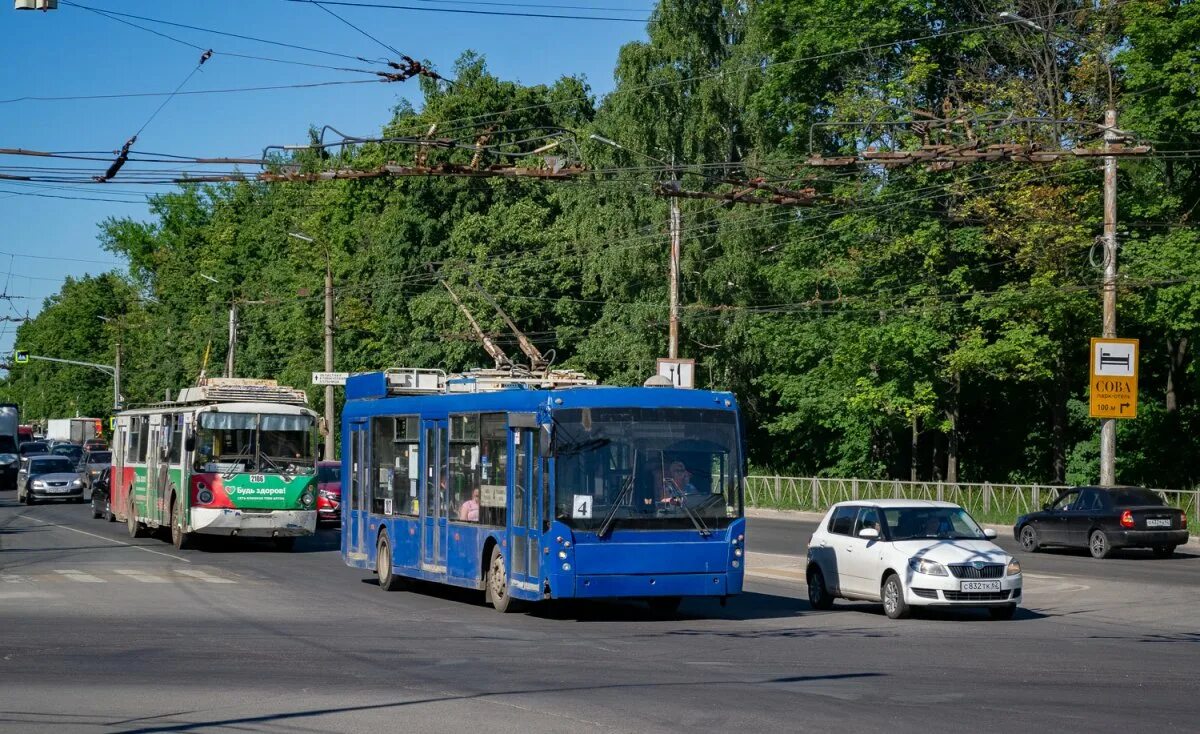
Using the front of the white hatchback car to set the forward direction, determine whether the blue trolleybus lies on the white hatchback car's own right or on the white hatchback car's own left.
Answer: on the white hatchback car's own right

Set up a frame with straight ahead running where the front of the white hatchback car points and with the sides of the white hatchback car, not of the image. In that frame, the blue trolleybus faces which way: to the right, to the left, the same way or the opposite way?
the same way

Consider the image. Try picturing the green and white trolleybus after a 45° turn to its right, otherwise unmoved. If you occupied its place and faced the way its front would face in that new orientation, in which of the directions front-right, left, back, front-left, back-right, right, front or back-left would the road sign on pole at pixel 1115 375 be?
left

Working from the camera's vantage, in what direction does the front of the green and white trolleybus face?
facing the viewer and to the right of the viewer

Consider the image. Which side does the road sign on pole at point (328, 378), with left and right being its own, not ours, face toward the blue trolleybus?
front

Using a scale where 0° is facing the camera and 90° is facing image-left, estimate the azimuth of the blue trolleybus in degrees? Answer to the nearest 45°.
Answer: approximately 315°

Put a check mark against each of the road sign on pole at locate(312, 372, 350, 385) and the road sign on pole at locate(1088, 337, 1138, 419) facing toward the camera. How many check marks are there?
2

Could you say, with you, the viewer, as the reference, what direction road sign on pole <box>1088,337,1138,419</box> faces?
facing the viewer

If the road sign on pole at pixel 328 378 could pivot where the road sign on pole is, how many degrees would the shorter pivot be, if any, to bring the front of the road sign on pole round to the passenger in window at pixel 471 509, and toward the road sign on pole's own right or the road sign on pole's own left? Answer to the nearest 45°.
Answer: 0° — it already faces them

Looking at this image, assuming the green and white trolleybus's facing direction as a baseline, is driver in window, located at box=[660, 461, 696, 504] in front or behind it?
in front

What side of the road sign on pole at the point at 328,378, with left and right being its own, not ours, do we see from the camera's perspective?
front

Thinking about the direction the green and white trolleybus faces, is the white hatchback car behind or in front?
in front

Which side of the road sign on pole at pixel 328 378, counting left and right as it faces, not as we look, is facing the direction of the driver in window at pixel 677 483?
front

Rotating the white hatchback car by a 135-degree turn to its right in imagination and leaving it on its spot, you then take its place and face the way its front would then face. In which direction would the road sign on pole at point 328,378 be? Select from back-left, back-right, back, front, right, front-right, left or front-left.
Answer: front-right

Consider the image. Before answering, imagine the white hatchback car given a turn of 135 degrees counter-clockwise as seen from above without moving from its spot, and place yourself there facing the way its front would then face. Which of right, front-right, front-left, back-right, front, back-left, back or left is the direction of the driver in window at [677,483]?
back-left

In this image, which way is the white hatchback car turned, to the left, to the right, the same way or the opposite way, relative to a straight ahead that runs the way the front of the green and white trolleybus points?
the same way

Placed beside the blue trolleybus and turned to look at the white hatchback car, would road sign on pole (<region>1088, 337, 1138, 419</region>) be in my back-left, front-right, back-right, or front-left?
front-left

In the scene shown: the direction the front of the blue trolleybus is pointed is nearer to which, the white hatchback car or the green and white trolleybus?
the white hatchback car
